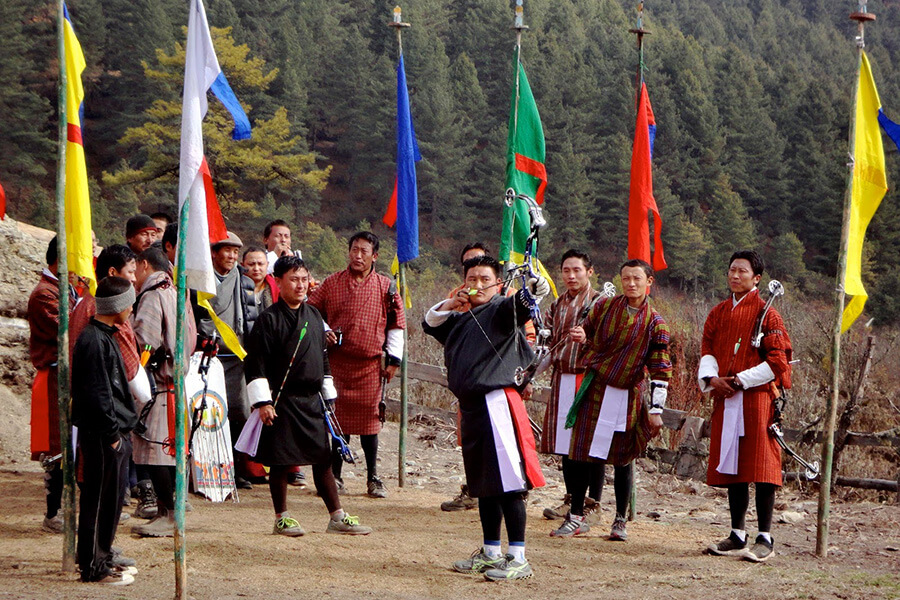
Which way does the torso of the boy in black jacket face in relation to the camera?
to the viewer's right

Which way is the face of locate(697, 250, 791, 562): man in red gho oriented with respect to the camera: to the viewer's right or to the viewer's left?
to the viewer's left

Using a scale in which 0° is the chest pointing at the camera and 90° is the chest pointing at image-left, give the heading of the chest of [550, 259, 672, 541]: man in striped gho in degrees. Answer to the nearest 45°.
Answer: approximately 0°

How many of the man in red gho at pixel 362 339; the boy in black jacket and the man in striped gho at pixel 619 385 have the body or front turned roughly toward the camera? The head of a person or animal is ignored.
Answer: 2

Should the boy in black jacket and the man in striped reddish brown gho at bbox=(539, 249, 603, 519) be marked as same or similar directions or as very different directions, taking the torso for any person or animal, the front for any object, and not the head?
very different directions

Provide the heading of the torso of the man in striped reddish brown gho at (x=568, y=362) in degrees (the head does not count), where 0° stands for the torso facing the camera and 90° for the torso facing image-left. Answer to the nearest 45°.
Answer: approximately 45°
